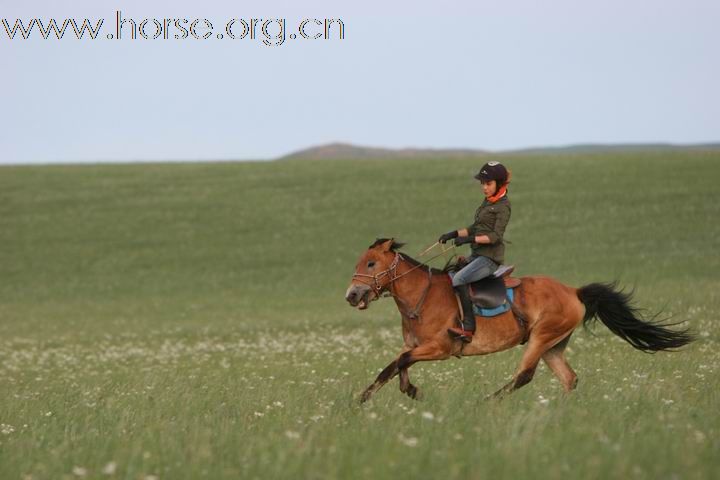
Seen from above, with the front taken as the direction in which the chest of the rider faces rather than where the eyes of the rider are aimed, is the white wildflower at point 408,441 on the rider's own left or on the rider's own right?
on the rider's own left

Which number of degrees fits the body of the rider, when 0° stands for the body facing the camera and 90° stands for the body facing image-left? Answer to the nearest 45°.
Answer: approximately 90°

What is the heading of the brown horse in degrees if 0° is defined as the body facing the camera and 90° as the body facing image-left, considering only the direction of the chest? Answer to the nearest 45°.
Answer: approximately 90°

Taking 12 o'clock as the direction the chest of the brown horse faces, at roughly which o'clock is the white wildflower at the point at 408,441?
The white wildflower is roughly at 9 o'clock from the brown horse.
